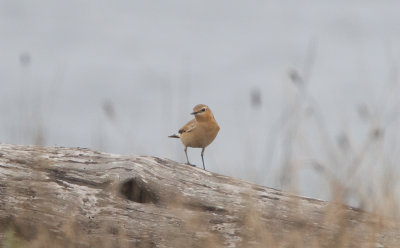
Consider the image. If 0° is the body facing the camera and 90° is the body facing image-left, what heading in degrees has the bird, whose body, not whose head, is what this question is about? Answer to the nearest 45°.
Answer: approximately 315°
